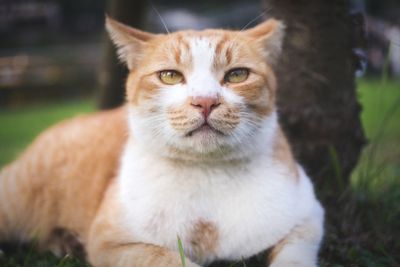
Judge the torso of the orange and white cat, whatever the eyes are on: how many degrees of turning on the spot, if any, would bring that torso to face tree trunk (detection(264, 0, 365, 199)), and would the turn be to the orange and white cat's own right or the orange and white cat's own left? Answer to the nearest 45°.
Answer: approximately 90° to the orange and white cat's own left

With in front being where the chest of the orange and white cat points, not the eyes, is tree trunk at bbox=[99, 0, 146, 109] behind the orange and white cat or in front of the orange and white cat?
behind

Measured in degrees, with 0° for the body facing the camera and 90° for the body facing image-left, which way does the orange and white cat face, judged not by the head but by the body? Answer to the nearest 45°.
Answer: approximately 315°
